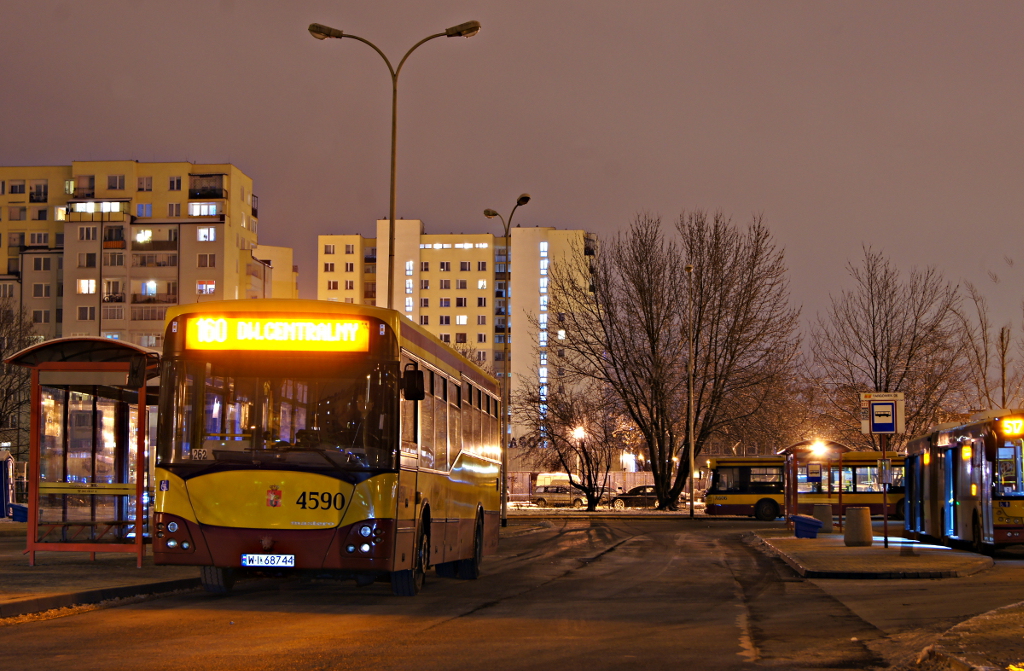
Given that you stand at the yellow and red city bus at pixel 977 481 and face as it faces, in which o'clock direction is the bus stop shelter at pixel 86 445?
The bus stop shelter is roughly at 3 o'clock from the yellow and red city bus.

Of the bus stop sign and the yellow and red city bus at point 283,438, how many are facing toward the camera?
2

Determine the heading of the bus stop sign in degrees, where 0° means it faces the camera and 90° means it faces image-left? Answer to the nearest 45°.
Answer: approximately 0°

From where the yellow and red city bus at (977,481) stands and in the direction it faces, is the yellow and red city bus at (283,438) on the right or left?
on its right

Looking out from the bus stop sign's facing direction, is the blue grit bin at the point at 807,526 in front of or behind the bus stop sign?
behind

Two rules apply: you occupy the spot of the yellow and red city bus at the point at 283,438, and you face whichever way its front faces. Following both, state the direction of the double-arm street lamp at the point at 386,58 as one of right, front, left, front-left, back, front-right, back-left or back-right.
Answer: back

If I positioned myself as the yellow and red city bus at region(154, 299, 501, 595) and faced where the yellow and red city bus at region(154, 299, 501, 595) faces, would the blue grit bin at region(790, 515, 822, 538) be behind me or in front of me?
behind
